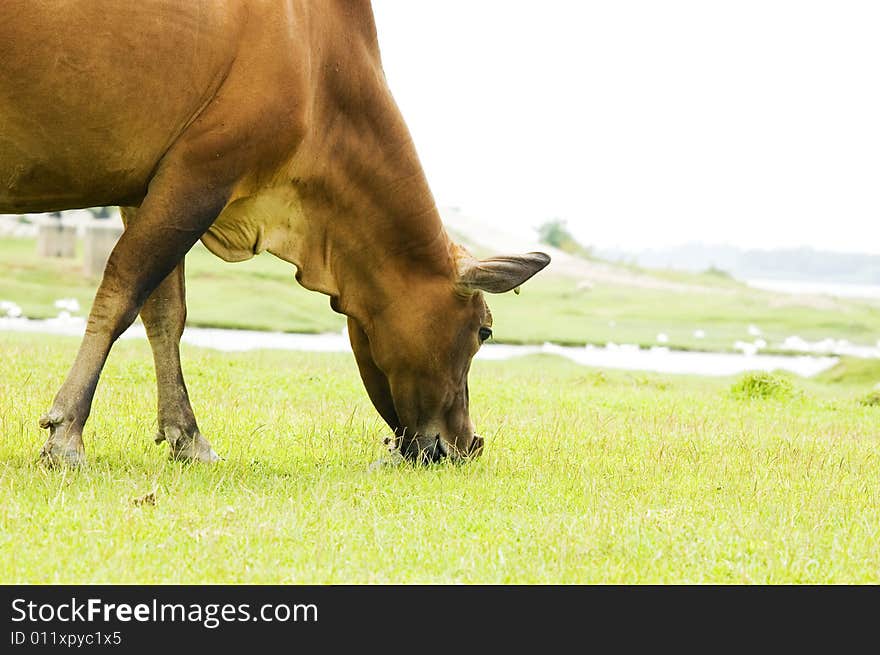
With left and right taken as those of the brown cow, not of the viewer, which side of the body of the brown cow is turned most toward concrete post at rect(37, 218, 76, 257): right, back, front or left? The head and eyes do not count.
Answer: left

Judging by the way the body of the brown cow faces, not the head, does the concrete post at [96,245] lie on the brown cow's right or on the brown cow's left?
on the brown cow's left

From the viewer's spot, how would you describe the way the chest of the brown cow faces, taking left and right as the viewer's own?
facing to the right of the viewer
